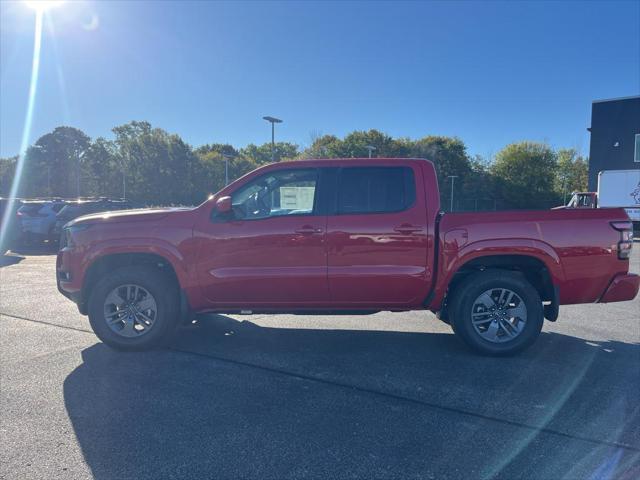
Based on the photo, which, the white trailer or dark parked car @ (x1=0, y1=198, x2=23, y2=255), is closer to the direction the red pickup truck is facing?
the dark parked car

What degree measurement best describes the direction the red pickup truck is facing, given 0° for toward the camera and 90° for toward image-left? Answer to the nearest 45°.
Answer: approximately 90°

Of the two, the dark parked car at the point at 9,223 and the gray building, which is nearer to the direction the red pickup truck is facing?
the dark parked car

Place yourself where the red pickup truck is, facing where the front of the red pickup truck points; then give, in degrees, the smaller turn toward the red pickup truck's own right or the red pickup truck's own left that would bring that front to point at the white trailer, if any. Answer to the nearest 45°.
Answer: approximately 135° to the red pickup truck's own right

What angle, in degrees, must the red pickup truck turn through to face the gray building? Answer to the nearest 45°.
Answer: approximately 135° to its right

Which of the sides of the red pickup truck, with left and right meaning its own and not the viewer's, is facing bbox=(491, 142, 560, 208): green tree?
right

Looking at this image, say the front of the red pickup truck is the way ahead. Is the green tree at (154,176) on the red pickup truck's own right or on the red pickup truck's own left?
on the red pickup truck's own right

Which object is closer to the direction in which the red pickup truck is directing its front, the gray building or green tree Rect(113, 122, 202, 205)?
the green tree

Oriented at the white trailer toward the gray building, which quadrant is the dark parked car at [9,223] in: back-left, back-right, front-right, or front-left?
back-left

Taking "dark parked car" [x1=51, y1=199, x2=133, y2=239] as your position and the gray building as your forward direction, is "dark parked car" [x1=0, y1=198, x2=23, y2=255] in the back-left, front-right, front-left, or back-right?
back-right
